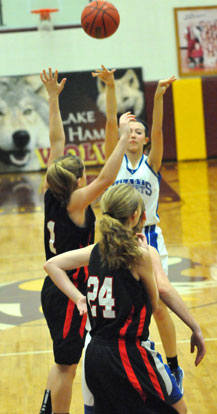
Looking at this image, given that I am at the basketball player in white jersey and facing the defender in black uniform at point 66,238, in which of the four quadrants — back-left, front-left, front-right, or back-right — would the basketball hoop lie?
back-right

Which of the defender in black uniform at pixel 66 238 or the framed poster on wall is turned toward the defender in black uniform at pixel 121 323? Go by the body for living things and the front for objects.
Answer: the framed poster on wall

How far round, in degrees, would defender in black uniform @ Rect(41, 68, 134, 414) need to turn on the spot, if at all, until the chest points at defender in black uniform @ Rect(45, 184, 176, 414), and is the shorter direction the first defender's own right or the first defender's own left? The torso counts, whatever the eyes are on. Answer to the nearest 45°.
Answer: approximately 135° to the first defender's own right

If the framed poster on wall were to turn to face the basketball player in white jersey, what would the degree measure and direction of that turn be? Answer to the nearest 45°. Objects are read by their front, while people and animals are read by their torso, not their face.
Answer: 0° — it already faces them

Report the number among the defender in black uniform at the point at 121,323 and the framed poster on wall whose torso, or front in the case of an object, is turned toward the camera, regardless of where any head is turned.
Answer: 1

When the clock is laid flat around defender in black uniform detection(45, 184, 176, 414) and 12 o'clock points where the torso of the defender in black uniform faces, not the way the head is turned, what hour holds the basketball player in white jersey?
The basketball player in white jersey is roughly at 11 o'clock from the defender in black uniform.

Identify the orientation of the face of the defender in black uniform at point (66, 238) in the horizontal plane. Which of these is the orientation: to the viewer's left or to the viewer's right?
to the viewer's right
